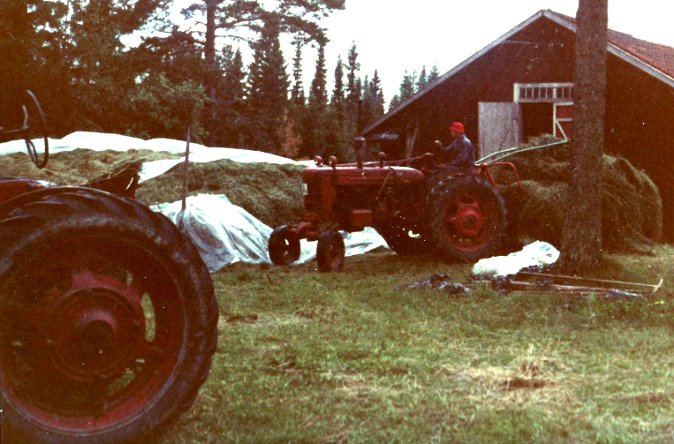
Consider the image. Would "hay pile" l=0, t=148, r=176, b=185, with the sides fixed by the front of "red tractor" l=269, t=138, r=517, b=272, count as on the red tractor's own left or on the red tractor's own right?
on the red tractor's own right

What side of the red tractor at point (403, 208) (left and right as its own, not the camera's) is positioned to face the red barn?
back

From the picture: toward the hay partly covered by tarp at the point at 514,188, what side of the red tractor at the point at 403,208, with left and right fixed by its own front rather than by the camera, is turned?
back

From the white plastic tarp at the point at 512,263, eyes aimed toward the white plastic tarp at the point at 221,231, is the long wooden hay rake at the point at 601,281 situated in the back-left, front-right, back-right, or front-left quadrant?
back-left

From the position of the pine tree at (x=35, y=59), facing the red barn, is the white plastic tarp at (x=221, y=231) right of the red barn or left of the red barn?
right

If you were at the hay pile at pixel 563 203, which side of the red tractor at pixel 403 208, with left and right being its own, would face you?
back
